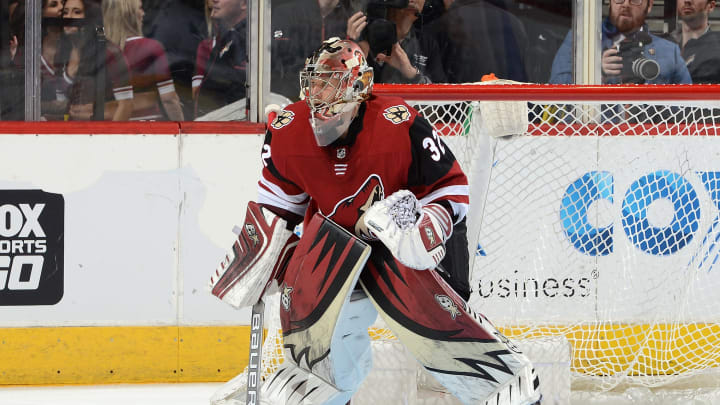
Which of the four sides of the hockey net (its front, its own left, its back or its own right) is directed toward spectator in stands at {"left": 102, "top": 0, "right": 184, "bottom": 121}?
back

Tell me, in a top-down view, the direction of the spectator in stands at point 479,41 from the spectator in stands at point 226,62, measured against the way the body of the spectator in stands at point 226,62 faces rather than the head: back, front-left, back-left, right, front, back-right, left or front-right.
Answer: back-left

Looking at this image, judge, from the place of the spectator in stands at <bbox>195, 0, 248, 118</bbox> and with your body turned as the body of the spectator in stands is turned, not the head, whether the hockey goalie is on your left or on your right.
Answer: on your left

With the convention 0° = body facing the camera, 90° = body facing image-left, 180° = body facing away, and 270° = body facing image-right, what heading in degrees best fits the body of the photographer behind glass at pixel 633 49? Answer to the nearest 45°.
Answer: approximately 0°

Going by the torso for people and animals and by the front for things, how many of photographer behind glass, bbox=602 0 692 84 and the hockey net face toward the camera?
2

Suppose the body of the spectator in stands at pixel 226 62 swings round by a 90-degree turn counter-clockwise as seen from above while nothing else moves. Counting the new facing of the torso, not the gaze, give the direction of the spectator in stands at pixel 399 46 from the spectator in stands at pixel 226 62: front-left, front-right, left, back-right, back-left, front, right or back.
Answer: front-left

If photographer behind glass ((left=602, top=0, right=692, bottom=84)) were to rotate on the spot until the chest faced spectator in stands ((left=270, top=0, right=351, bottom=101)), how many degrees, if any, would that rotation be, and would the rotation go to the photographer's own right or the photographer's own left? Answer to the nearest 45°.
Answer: approximately 90° to the photographer's own right
